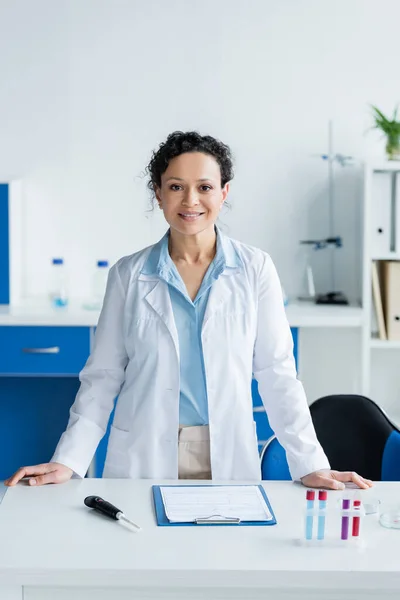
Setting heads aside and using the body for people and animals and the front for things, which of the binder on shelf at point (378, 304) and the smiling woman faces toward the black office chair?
the binder on shelf

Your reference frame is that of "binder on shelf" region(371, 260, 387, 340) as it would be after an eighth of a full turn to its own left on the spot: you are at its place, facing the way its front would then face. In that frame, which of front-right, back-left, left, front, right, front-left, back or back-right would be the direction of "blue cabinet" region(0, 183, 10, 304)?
back-right

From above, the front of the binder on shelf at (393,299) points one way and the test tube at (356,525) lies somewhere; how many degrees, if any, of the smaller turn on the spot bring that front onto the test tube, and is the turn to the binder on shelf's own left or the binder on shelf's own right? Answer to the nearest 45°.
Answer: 0° — it already faces it

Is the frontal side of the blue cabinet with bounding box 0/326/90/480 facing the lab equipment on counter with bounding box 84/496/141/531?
yes

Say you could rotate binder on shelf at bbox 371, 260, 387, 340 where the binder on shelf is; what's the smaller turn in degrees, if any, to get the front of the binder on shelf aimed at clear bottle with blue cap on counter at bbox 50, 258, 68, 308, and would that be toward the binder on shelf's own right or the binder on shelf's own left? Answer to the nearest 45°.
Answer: approximately 90° to the binder on shelf's own right

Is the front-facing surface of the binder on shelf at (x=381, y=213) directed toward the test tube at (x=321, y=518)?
yes

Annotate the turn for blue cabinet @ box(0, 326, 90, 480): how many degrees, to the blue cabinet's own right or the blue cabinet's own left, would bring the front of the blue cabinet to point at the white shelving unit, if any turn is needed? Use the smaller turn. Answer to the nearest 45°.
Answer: approximately 90° to the blue cabinet's own left

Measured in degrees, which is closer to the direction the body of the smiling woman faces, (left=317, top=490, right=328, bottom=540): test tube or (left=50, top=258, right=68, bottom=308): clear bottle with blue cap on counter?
the test tube

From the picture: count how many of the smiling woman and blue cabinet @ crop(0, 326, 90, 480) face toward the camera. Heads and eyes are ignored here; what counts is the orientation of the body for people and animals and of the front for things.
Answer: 2

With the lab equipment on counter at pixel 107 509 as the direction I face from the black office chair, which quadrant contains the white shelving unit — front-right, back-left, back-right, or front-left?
back-right

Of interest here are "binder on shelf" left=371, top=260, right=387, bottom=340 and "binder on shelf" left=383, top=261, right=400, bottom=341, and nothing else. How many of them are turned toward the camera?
2

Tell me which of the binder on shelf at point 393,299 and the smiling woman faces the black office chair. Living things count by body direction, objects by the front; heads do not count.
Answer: the binder on shelf
